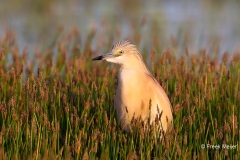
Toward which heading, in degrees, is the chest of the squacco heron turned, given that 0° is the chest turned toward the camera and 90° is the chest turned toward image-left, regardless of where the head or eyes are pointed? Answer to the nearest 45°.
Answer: approximately 45°
